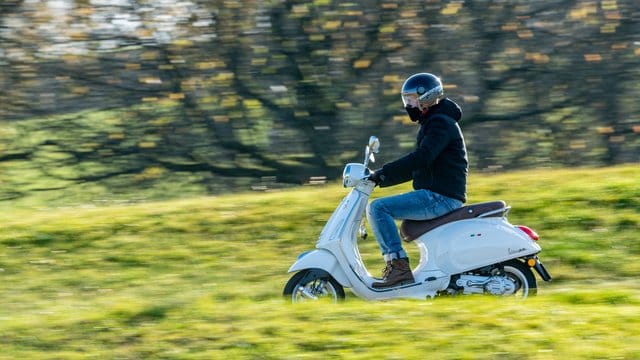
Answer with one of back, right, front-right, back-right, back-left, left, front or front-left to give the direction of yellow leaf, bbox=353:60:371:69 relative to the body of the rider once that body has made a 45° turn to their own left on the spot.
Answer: back-right

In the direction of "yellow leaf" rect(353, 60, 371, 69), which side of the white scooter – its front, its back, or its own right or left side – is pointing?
right

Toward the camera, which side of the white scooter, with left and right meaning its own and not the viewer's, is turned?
left

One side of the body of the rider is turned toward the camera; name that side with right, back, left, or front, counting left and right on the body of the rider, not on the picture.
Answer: left
